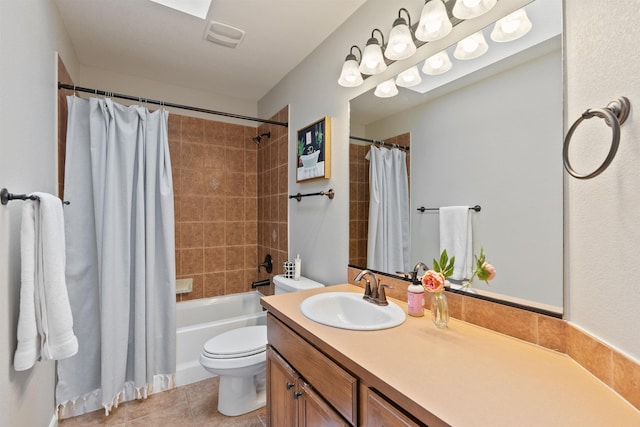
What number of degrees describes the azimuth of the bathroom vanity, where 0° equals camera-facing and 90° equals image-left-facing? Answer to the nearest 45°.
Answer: approximately 45°

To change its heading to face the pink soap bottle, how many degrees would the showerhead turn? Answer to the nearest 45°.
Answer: approximately 90° to its left

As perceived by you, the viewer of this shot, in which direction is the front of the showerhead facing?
facing to the left of the viewer

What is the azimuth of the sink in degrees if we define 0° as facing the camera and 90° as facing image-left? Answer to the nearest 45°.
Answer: approximately 45°

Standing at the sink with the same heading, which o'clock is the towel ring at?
The towel ring is roughly at 9 o'clock from the sink.

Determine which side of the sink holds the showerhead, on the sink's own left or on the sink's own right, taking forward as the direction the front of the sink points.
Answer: on the sink's own right
